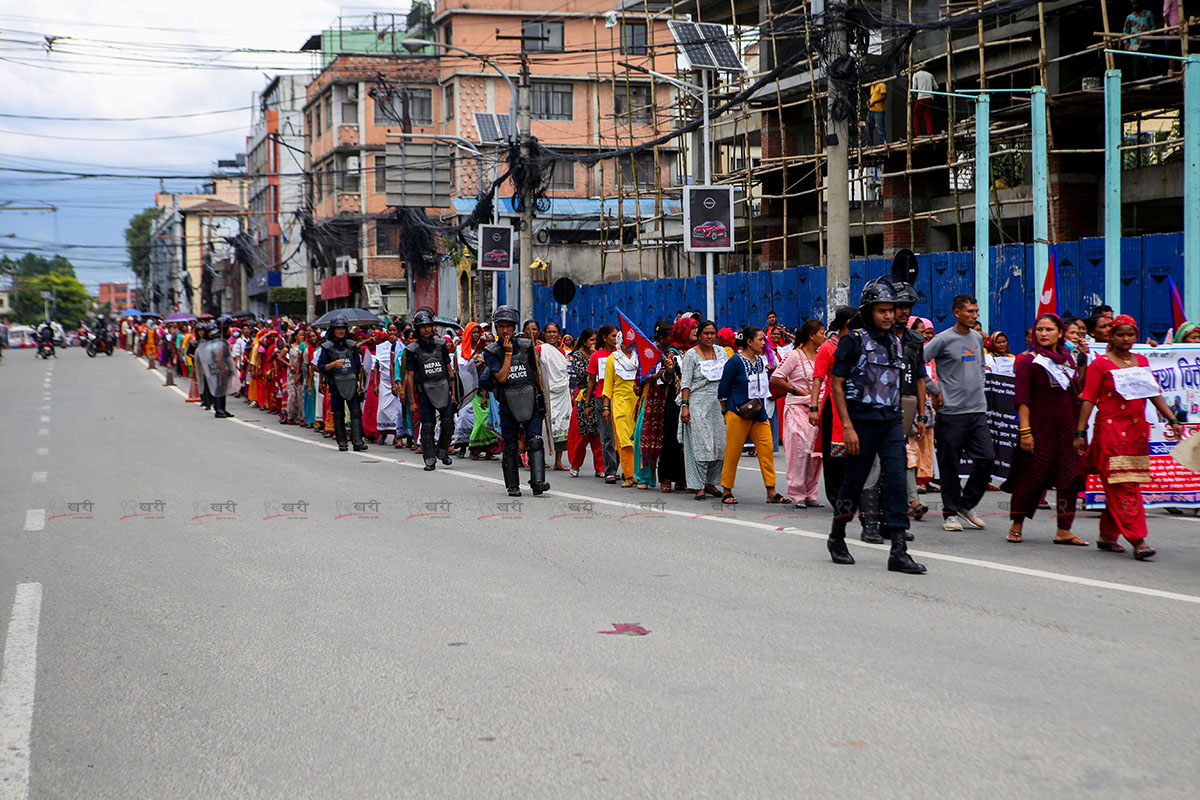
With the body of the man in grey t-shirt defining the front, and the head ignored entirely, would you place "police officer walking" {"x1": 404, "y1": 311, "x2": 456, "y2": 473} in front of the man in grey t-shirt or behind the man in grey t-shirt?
behind

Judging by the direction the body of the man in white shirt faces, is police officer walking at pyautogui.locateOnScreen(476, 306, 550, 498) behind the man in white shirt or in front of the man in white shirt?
behind

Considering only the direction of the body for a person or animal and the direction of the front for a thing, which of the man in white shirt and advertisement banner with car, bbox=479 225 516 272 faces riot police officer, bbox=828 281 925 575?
the advertisement banner with car

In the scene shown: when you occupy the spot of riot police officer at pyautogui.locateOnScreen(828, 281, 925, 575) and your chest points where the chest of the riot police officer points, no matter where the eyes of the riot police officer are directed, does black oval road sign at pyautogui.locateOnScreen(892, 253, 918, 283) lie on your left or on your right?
on your left

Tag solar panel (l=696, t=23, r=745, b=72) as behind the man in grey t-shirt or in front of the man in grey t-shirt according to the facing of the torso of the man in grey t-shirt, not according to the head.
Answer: behind

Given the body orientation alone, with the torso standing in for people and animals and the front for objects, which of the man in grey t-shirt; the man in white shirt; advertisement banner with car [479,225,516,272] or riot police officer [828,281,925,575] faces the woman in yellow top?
the advertisement banner with car
